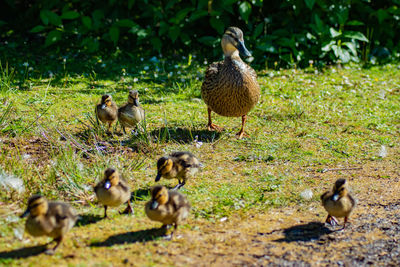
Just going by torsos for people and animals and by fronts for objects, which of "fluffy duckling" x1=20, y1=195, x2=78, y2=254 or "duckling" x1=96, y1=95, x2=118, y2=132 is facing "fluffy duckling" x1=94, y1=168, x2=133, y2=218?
the duckling

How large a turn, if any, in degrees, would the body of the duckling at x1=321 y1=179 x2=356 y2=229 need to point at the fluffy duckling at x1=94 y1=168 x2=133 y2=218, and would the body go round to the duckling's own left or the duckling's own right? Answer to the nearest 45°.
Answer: approximately 90° to the duckling's own right

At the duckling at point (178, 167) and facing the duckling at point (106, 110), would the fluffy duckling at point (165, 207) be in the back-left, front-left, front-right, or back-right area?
back-left

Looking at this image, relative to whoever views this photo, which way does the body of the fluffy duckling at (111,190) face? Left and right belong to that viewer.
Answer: facing the viewer and to the left of the viewer

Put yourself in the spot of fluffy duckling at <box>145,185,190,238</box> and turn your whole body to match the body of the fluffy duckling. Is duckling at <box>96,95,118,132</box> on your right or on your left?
on your right

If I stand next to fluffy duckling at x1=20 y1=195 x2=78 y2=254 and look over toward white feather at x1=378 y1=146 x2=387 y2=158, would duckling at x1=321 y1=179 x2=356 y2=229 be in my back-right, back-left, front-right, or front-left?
front-right

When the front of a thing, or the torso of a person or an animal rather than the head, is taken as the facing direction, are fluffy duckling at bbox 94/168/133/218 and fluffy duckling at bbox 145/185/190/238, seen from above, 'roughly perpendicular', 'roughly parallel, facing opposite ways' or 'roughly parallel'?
roughly parallel

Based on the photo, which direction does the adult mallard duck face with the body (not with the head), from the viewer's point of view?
toward the camera

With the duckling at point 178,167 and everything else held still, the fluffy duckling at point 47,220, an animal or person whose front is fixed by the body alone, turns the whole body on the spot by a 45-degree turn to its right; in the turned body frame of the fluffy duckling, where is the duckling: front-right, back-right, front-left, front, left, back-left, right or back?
back-right

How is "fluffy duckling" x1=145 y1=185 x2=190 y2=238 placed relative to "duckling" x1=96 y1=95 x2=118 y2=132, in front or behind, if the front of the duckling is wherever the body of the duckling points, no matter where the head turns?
in front

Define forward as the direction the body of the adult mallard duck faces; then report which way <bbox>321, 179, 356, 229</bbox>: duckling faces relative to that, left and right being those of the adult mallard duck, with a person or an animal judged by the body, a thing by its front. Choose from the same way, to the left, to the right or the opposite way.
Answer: the same way

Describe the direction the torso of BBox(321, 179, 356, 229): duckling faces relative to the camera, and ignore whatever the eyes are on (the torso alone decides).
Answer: toward the camera

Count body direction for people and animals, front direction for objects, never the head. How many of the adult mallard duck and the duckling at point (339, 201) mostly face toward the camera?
2

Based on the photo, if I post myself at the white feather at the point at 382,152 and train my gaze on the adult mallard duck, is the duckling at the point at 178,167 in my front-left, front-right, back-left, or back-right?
front-left

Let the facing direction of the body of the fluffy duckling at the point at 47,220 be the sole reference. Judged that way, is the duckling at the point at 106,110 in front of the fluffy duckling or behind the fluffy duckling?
behind

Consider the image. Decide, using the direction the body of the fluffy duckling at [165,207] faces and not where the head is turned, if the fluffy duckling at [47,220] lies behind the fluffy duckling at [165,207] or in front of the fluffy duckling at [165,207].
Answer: in front

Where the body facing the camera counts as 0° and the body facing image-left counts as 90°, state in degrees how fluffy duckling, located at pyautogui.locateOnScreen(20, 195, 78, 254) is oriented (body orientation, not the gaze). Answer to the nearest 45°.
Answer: approximately 45°

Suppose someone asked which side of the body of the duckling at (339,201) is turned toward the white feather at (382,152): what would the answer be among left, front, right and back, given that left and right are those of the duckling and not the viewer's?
back

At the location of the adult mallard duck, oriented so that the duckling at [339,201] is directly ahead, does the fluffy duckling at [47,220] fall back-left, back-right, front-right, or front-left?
front-right
